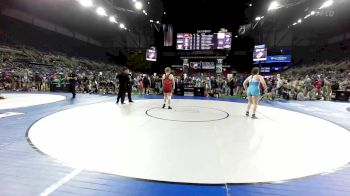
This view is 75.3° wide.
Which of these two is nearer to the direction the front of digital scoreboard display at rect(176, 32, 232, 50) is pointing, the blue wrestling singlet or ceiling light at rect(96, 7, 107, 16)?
the blue wrestling singlet

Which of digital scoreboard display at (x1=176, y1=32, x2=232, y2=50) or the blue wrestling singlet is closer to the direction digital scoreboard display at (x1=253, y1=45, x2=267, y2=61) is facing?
the blue wrestling singlet

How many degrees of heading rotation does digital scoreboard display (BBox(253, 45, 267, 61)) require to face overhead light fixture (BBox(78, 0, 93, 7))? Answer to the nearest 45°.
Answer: approximately 45° to its right

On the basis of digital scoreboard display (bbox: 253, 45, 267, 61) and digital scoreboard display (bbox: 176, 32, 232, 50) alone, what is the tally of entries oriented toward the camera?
2

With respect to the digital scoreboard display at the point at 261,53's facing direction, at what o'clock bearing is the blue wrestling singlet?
The blue wrestling singlet is roughly at 12 o'clock from the digital scoreboard display.

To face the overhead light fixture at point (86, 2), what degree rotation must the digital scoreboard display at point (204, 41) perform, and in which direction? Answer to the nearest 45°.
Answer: approximately 45° to its right

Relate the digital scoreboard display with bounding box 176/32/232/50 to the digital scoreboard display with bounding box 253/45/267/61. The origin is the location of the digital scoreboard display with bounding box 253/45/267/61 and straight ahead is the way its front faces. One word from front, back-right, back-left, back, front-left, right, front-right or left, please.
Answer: right
